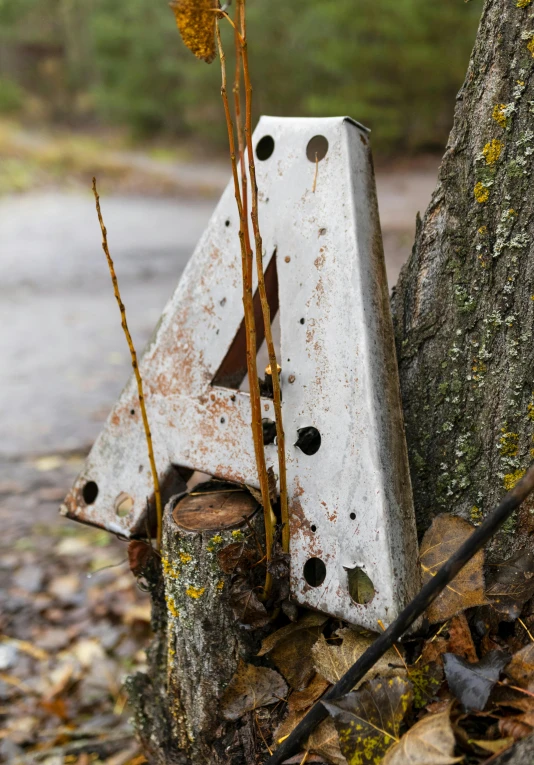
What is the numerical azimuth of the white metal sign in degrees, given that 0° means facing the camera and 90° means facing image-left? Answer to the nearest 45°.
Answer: approximately 45°
